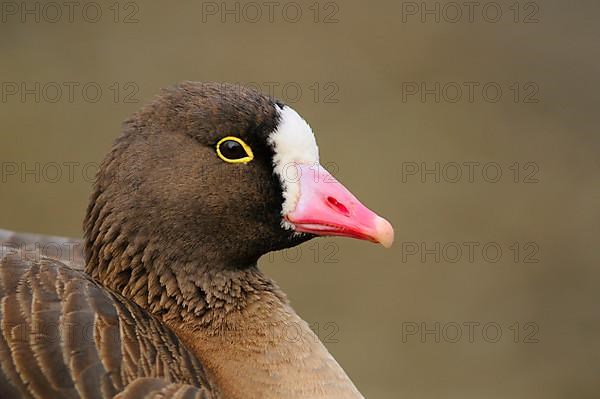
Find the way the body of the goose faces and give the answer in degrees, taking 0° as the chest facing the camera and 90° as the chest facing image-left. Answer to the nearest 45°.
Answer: approximately 270°
